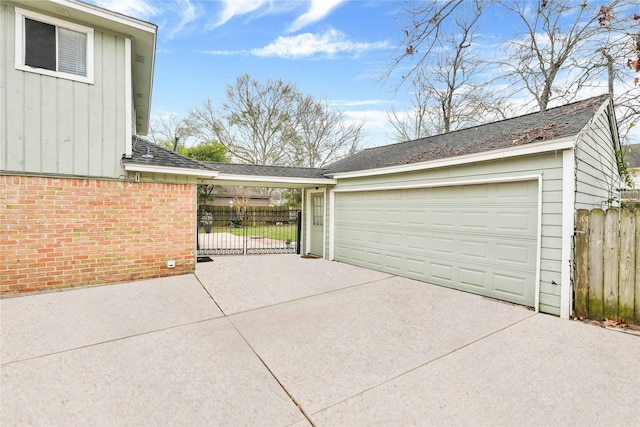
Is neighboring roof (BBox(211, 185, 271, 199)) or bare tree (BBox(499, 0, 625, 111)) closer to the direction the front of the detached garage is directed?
the neighboring roof

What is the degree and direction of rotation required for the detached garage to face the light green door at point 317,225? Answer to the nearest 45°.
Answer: approximately 90° to its right

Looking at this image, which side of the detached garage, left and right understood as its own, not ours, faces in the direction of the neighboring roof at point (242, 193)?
right

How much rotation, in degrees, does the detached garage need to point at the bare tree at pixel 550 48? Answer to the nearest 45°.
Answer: approximately 135° to its right

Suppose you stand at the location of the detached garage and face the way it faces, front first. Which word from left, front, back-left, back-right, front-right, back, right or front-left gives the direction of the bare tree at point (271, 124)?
right

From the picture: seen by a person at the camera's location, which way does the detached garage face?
facing the viewer and to the left of the viewer

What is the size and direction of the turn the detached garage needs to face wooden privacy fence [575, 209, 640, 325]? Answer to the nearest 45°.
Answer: approximately 90° to its left

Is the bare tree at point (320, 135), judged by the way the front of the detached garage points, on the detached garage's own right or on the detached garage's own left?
on the detached garage's own right

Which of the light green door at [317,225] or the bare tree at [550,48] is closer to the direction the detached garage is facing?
the light green door

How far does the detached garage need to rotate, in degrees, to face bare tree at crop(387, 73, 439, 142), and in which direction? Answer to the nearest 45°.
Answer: approximately 135° to its right

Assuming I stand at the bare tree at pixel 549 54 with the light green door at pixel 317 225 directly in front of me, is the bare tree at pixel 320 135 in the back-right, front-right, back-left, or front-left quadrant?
front-right
